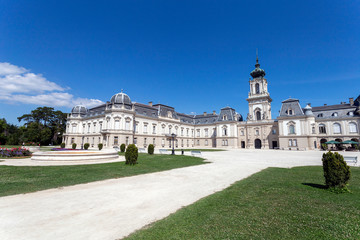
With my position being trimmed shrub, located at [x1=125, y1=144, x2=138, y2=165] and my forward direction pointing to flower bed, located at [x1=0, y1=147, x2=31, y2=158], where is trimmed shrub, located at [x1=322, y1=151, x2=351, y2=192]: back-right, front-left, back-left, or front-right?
back-left

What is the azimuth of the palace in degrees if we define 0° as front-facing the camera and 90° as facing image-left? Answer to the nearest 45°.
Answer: approximately 0°

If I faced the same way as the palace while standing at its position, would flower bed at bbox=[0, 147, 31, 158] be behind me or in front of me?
in front

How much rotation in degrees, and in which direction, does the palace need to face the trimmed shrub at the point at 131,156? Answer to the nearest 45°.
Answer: approximately 45° to its right

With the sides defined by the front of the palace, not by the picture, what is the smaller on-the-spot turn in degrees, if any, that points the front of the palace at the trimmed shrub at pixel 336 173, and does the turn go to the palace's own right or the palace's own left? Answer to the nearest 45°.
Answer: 0° — it already faces it
